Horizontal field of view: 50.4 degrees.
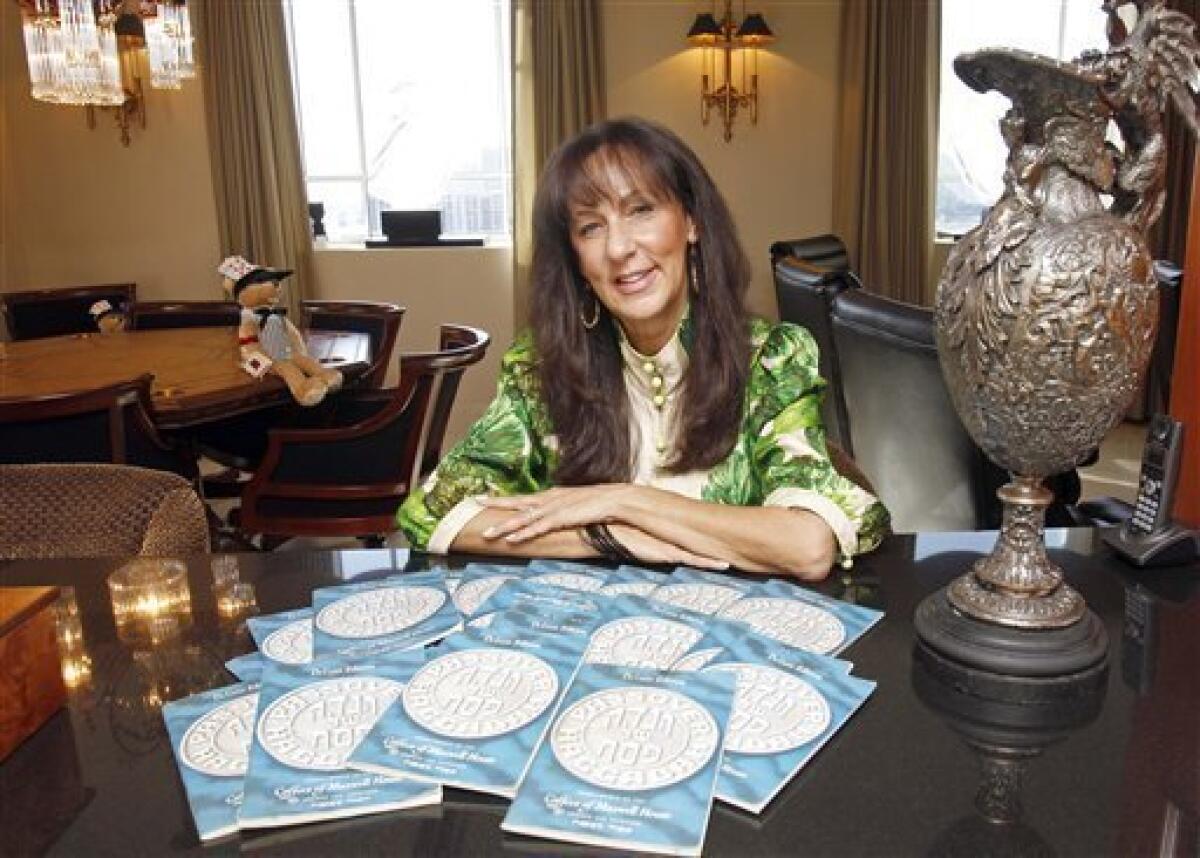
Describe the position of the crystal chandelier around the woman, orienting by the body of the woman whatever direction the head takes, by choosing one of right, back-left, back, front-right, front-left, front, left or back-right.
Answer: back-right

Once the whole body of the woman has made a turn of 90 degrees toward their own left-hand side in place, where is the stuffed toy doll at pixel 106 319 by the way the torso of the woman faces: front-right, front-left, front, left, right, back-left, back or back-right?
back-left

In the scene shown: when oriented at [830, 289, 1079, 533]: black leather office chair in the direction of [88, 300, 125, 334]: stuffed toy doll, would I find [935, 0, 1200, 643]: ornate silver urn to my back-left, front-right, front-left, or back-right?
back-left

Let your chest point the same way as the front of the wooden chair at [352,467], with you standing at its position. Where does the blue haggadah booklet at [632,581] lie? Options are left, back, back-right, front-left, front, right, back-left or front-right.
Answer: back-left

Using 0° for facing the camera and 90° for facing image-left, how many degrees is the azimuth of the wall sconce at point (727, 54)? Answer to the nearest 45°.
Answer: approximately 0°

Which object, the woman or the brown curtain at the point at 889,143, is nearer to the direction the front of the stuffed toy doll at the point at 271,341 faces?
the woman

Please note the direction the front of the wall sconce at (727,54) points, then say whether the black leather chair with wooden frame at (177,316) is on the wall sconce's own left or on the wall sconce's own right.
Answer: on the wall sconce's own right
